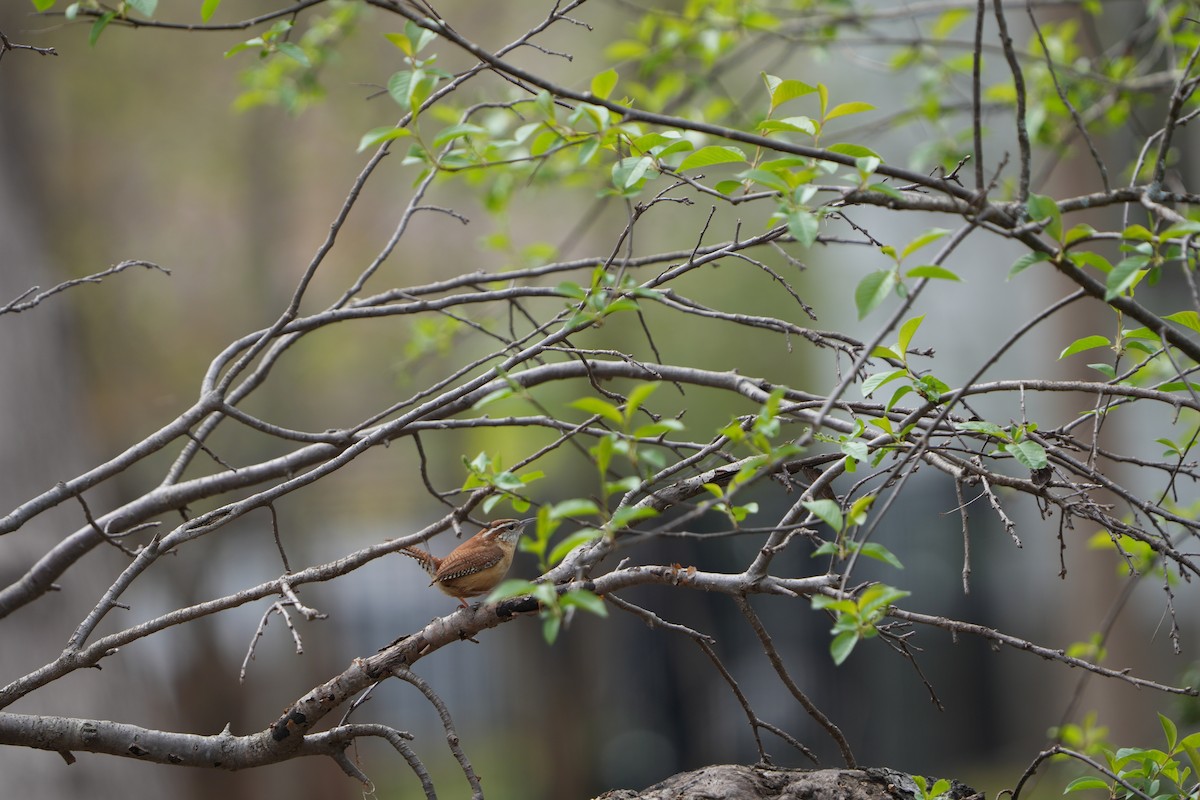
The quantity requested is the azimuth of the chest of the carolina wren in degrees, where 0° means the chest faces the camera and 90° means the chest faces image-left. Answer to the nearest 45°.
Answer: approximately 270°
